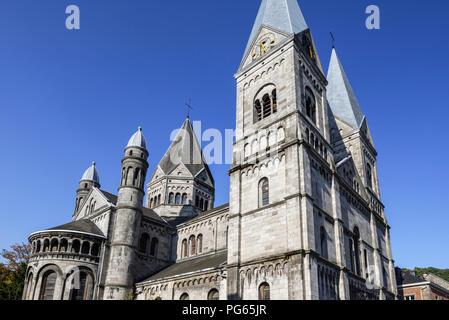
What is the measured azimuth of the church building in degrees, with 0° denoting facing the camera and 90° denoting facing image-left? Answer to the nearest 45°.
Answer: approximately 315°
